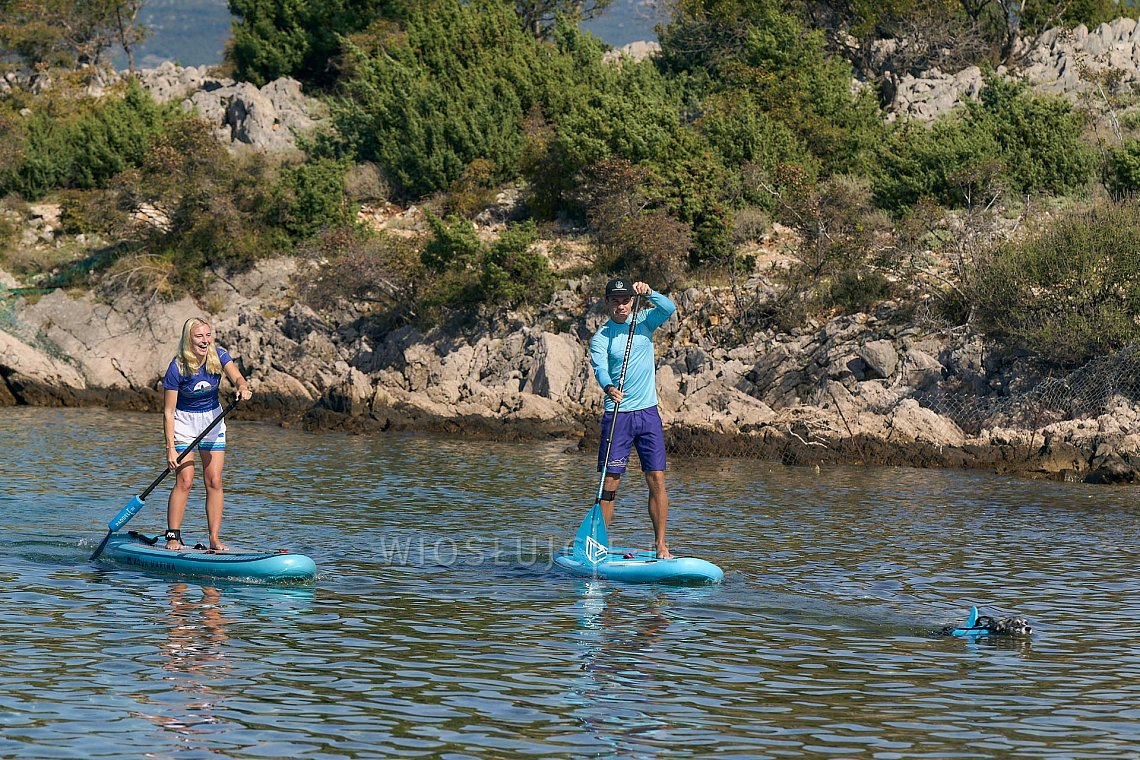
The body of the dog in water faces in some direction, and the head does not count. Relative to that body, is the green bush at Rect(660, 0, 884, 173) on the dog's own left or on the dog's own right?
on the dog's own left

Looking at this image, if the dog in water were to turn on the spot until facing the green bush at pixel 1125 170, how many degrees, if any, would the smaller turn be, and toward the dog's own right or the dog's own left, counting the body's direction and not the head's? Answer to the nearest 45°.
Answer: approximately 90° to the dog's own left

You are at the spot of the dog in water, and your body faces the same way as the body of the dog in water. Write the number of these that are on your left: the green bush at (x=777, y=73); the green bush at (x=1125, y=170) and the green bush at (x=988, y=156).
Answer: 3

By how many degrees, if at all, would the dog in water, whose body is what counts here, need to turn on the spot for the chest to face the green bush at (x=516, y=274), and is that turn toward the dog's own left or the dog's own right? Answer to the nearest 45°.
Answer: approximately 135° to the dog's own left

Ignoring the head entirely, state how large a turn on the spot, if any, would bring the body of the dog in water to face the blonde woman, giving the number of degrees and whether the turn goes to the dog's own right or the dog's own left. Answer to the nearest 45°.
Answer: approximately 180°

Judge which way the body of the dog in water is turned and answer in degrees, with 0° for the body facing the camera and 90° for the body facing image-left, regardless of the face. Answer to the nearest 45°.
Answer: approximately 270°

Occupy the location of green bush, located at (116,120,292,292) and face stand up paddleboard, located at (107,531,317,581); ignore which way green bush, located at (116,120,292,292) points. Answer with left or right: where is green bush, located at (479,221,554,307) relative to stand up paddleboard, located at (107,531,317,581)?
left

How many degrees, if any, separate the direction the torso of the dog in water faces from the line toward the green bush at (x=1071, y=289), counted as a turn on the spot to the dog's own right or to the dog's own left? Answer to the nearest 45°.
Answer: approximately 90° to the dog's own left

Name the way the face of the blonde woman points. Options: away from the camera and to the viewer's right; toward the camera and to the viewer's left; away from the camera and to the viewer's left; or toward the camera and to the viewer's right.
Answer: toward the camera and to the viewer's right

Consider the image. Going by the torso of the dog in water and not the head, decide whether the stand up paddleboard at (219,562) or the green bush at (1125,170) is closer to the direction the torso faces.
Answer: the green bush

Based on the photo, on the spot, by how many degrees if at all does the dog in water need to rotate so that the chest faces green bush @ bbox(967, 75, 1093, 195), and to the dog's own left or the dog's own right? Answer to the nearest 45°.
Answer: approximately 90° to the dog's own left

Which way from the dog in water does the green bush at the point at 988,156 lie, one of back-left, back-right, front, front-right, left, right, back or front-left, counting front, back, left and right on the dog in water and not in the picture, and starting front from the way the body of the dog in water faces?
left
